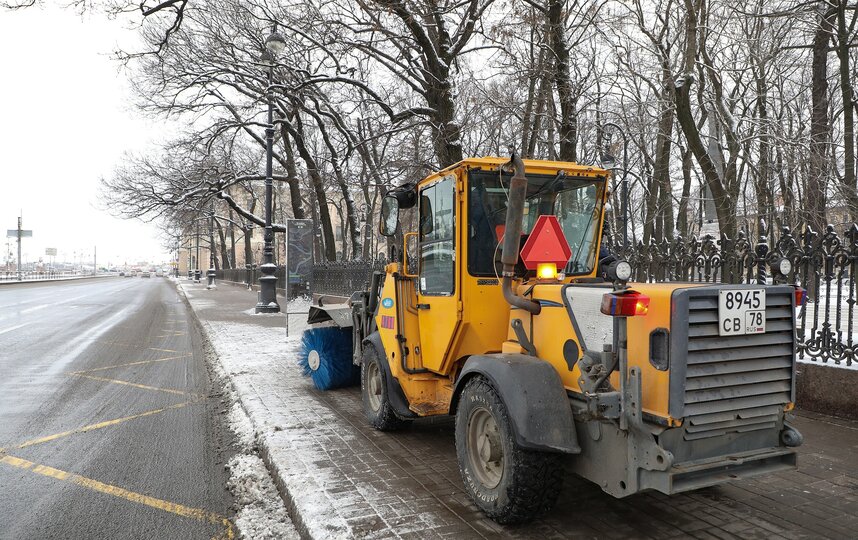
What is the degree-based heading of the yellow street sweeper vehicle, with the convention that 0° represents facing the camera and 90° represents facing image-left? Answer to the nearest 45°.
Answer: approximately 135°

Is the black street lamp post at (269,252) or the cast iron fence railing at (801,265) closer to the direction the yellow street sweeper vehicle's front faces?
the black street lamp post

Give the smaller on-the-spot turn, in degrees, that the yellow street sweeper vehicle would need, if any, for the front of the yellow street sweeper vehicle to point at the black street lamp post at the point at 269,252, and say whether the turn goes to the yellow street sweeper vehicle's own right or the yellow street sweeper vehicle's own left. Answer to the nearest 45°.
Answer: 0° — it already faces it

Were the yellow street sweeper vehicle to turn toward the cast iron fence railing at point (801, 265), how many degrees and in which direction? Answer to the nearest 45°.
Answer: approximately 90° to its right
